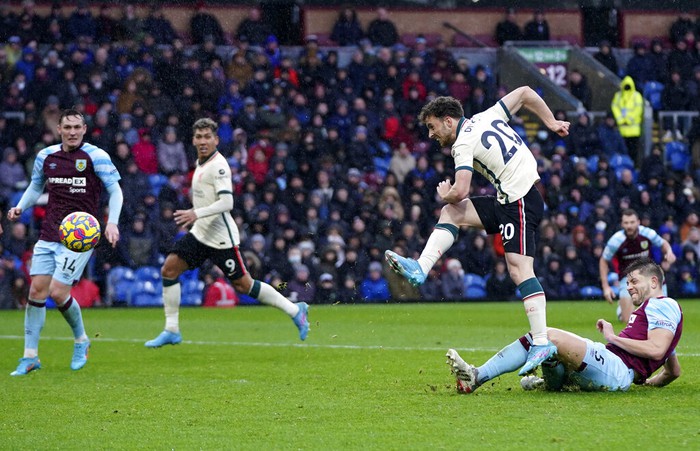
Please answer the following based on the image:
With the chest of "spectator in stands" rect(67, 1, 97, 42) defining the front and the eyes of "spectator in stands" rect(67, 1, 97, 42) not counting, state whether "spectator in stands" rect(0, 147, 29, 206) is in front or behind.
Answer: in front

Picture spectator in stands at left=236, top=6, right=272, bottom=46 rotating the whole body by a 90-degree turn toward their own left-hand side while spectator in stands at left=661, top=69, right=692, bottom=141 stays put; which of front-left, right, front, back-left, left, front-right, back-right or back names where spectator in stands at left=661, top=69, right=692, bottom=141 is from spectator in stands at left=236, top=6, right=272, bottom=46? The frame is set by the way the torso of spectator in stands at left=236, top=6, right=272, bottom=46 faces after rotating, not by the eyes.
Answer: front

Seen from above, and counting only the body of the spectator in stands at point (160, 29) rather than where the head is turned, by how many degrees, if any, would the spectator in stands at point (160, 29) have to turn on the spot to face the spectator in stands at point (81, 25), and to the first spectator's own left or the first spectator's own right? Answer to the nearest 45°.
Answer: approximately 90° to the first spectator's own right

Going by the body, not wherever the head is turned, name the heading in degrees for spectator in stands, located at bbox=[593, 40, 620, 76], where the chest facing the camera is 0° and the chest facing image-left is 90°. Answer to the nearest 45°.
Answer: approximately 0°

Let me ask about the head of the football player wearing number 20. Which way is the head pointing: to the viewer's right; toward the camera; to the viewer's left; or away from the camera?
to the viewer's left

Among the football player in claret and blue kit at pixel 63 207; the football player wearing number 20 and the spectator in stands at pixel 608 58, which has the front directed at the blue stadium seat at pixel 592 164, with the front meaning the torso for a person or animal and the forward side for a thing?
the spectator in stands

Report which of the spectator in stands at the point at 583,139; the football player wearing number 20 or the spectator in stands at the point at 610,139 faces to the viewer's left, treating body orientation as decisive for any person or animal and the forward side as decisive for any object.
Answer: the football player wearing number 20

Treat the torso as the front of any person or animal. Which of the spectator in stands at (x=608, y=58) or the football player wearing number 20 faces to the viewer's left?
the football player wearing number 20

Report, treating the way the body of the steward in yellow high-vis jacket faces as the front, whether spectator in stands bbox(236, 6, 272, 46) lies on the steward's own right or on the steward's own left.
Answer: on the steward's own right

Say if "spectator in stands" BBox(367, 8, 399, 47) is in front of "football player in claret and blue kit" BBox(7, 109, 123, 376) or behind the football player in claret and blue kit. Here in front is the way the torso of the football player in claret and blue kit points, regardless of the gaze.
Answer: behind

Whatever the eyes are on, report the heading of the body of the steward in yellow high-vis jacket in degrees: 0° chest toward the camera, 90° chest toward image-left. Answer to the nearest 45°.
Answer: approximately 0°

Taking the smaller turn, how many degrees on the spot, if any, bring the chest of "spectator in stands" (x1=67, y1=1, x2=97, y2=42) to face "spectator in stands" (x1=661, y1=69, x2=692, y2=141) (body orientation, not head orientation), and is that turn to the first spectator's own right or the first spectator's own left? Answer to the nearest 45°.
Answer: approximately 90° to the first spectator's own left

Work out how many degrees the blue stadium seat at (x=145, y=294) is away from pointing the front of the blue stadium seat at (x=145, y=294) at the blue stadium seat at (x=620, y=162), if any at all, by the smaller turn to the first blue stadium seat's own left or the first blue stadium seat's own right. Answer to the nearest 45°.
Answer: approximately 90° to the first blue stadium seat's own left
